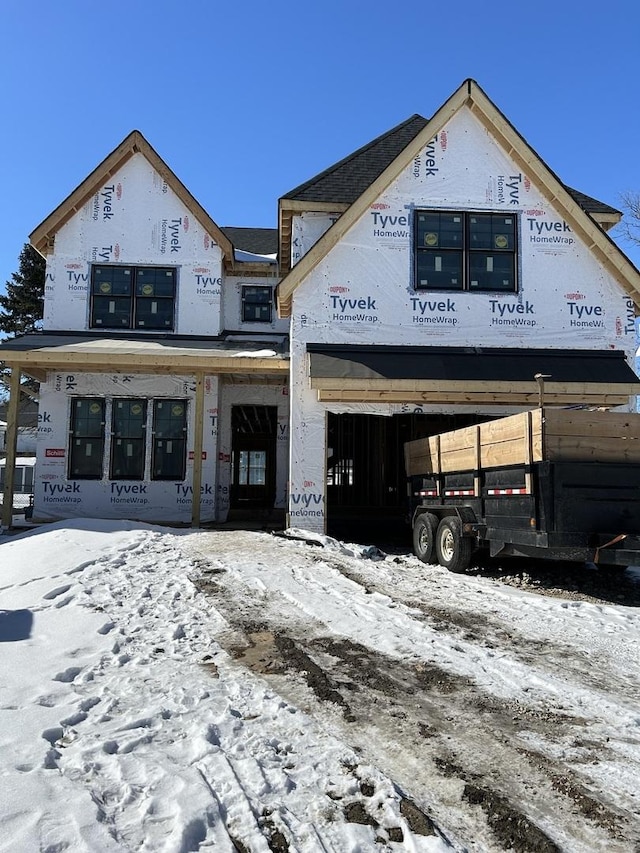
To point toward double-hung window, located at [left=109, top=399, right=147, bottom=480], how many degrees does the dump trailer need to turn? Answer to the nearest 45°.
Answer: approximately 180°

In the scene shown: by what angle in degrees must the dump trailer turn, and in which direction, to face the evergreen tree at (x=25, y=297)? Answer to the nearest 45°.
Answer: approximately 180°

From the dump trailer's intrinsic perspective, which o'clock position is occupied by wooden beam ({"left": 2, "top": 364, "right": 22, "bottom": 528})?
The wooden beam is roughly at 5 o'clock from the dump trailer.

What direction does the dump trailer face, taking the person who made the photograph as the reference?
facing the viewer and to the right of the viewer

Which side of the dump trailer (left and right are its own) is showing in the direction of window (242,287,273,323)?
back
